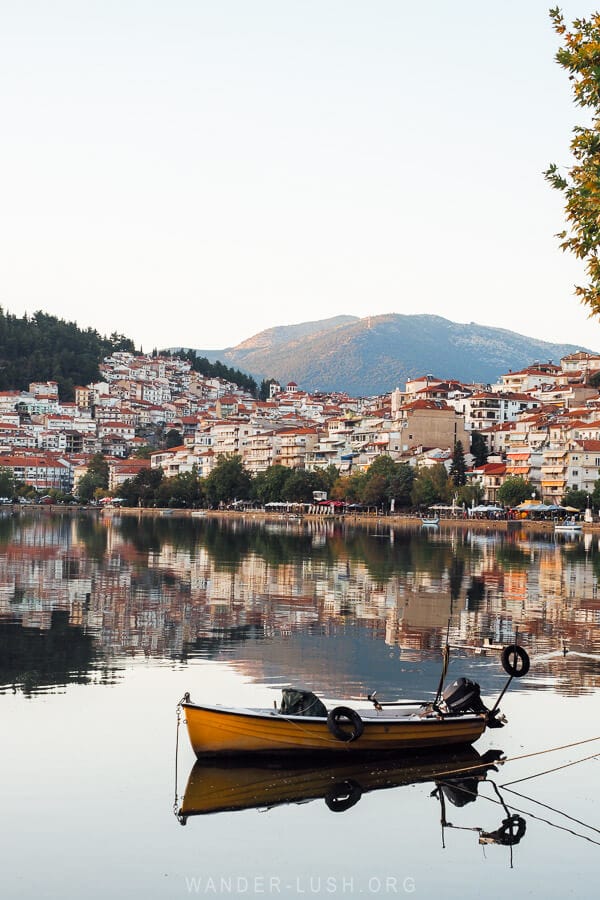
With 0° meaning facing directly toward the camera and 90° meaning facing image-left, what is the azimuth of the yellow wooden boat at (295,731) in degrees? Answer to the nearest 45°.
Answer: approximately 90°
